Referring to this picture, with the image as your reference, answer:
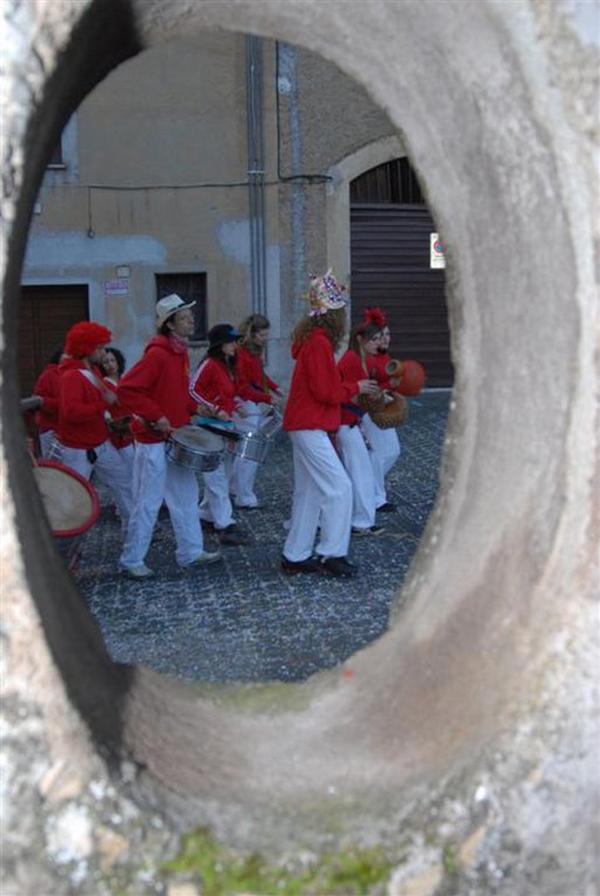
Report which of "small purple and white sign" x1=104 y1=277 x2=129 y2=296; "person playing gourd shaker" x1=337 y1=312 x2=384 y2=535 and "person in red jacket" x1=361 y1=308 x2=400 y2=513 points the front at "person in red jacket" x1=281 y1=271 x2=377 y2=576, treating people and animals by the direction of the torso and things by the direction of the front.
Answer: the small purple and white sign
